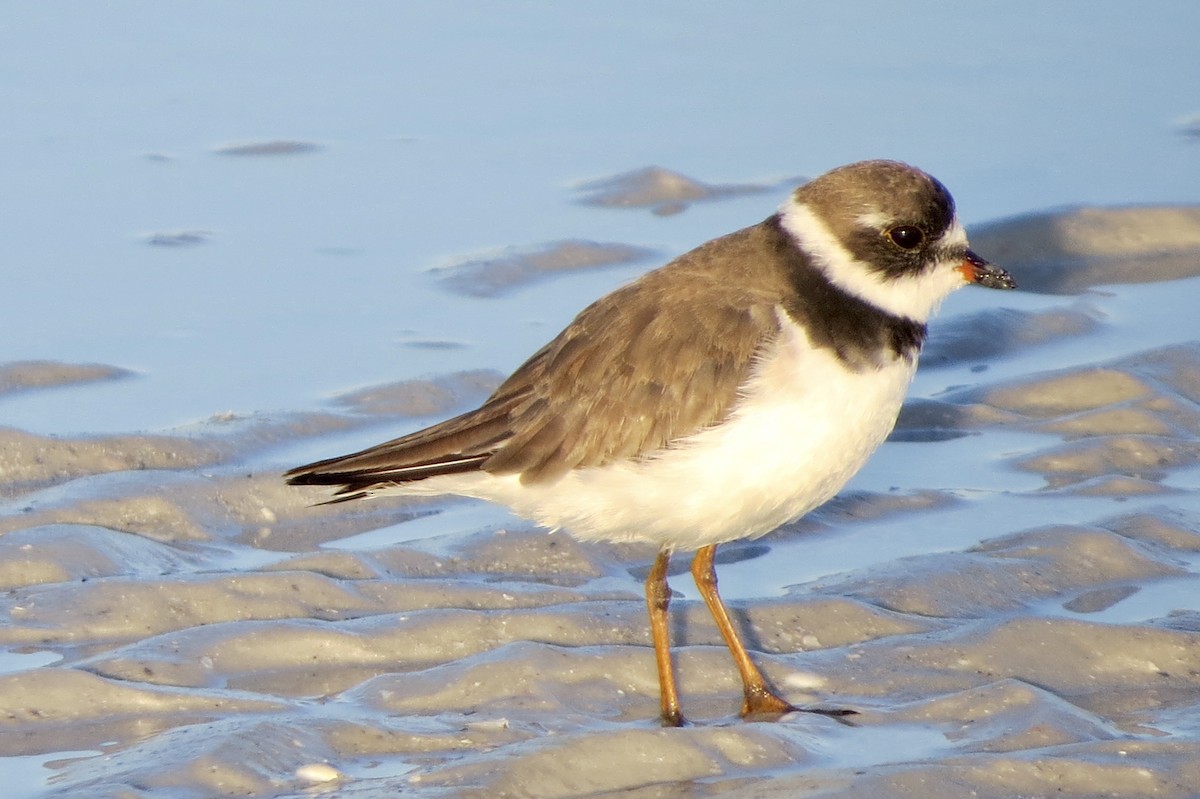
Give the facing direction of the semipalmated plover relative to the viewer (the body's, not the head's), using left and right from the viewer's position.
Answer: facing to the right of the viewer
